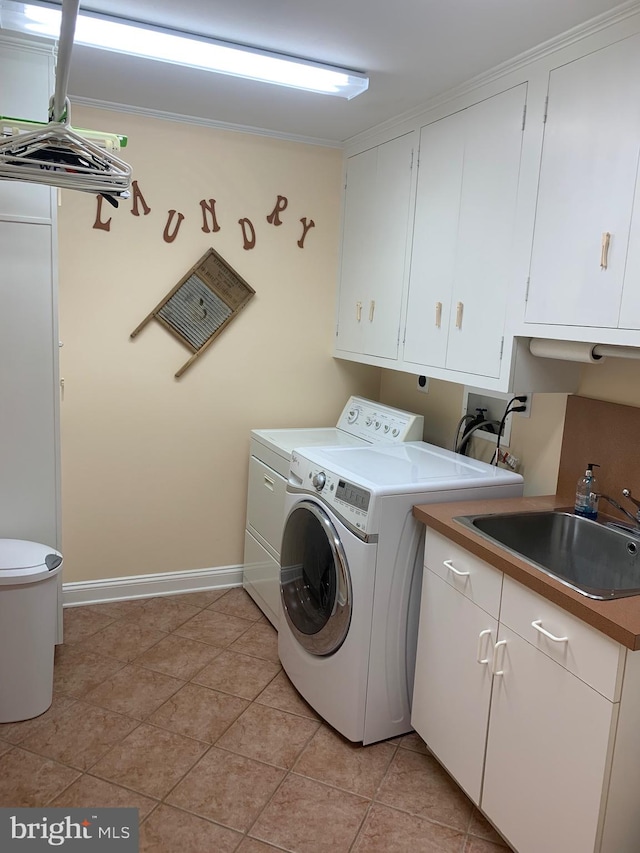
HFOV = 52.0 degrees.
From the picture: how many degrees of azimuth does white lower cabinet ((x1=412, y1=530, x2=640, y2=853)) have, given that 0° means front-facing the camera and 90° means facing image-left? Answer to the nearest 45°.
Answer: approximately 45°

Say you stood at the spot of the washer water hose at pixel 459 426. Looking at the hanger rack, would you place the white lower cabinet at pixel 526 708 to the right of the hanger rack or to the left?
left

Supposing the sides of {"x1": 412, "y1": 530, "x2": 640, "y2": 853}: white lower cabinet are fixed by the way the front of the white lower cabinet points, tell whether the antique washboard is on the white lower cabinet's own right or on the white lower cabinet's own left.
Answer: on the white lower cabinet's own right

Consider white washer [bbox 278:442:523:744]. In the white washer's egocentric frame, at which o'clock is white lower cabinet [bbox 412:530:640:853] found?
The white lower cabinet is roughly at 9 o'clock from the white washer.

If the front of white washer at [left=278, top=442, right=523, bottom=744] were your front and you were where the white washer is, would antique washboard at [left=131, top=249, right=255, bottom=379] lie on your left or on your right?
on your right

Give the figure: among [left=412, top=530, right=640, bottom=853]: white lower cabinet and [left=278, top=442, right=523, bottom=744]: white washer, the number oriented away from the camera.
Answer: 0

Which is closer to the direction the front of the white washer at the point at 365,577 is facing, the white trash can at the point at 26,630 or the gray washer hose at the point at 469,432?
the white trash can

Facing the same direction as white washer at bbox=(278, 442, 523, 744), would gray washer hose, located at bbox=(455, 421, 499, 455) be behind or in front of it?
behind
